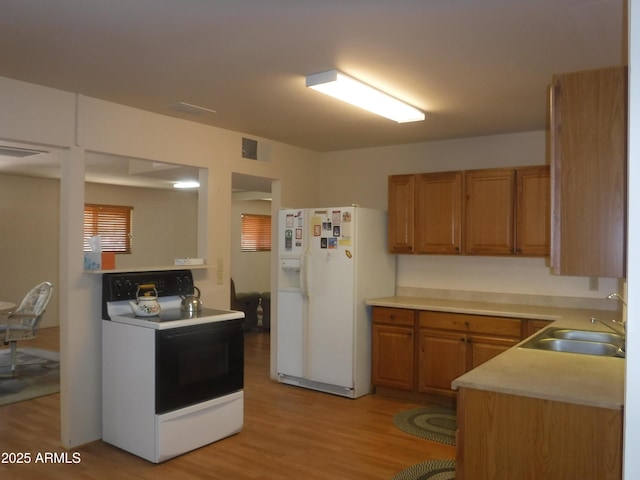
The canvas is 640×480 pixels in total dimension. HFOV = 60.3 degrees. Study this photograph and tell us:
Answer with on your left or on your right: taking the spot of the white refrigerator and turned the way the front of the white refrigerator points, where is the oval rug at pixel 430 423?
on your left

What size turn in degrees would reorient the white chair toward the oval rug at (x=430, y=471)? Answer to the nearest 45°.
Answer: approximately 135° to its left

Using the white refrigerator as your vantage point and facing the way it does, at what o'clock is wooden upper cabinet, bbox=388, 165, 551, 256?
The wooden upper cabinet is roughly at 8 o'clock from the white refrigerator.

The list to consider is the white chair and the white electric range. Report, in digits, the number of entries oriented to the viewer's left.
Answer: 1

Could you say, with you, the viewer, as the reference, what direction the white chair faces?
facing to the left of the viewer

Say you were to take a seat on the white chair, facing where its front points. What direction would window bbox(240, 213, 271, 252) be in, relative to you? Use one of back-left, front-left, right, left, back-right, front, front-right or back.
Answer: back-right

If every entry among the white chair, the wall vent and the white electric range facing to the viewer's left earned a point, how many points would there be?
1

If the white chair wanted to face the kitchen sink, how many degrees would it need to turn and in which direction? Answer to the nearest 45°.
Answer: approximately 135° to its left

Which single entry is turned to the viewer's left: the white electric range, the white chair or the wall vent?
the white chair

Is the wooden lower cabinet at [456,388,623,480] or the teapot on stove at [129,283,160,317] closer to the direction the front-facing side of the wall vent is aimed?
the wooden lower cabinet

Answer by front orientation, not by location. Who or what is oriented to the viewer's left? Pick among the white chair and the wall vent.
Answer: the white chair
